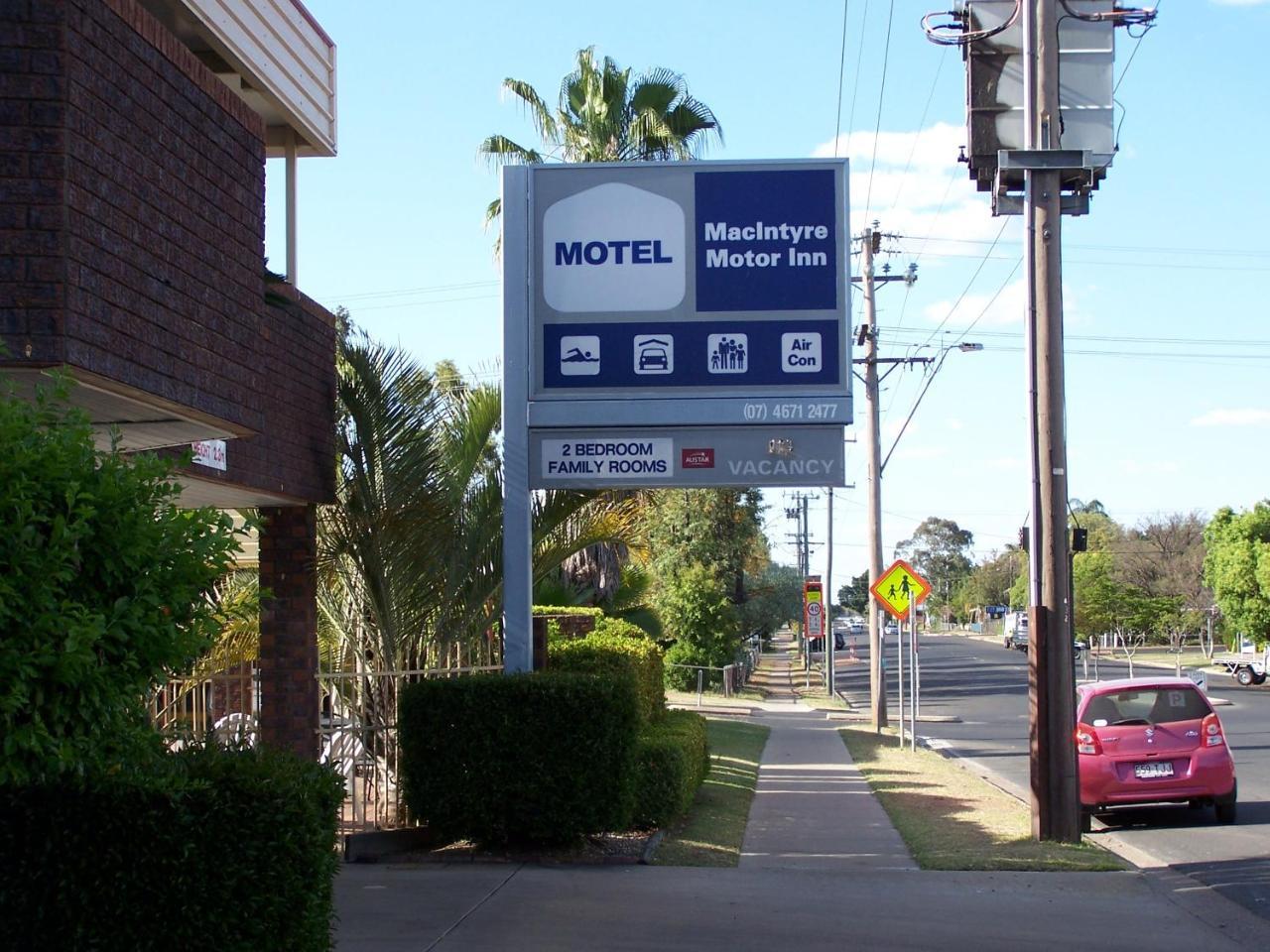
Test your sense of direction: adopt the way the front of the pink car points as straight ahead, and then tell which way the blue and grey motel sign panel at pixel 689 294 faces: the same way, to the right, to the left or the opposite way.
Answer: the opposite way

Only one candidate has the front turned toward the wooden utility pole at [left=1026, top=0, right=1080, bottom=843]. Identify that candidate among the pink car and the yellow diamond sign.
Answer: the yellow diamond sign

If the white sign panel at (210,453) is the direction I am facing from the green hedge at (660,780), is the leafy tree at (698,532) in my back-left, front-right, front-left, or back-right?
back-right

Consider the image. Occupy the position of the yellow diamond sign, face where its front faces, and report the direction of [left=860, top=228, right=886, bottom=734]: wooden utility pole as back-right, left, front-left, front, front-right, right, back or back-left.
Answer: back

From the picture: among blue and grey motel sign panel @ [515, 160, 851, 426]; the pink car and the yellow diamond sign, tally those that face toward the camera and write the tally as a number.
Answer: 2

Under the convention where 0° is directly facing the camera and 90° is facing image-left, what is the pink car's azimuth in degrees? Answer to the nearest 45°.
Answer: approximately 180°

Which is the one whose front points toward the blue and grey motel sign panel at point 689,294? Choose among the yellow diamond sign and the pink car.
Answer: the yellow diamond sign

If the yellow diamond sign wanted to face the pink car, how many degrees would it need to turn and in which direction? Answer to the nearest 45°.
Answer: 0° — it already faces it

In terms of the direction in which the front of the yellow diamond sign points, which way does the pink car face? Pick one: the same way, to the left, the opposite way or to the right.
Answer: the opposite way

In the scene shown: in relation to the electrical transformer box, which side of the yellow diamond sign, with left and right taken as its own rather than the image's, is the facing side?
front

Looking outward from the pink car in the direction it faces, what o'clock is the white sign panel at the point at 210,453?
The white sign panel is roughly at 7 o'clock from the pink car.

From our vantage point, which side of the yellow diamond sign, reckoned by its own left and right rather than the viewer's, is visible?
front

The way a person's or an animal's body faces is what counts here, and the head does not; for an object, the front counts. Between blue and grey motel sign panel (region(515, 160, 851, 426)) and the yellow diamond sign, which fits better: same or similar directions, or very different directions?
same or similar directions

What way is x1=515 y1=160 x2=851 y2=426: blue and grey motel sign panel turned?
toward the camera

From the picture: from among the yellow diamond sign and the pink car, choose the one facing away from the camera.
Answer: the pink car

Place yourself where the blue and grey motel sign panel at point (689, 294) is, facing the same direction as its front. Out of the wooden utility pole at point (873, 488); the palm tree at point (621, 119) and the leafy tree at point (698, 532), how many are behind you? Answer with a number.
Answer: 3
